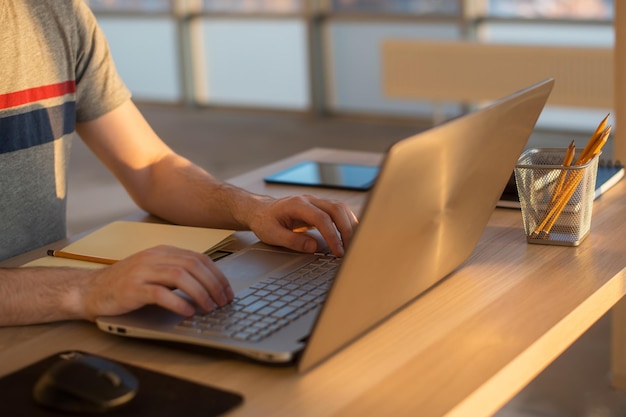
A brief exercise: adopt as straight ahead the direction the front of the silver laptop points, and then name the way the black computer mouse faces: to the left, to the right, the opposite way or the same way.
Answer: the opposite way

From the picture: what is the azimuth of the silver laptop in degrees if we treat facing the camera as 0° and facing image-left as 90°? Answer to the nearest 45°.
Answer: approximately 135°

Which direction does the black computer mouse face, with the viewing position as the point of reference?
facing the viewer and to the right of the viewer
